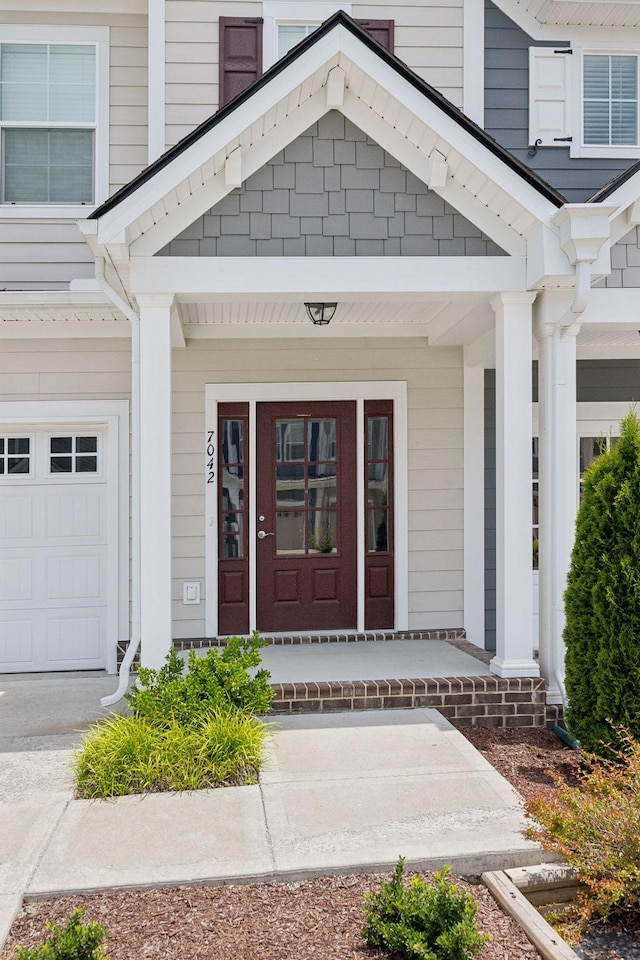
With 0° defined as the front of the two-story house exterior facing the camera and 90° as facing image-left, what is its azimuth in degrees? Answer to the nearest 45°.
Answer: approximately 0°

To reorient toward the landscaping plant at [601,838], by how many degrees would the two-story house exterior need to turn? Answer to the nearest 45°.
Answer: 0° — it already faces it

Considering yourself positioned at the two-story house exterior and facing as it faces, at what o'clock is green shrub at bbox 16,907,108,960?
The green shrub is roughly at 12 o'clock from the two-story house exterior.

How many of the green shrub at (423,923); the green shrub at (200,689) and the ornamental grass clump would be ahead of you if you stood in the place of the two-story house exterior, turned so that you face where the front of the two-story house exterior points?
3

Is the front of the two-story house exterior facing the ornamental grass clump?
yes

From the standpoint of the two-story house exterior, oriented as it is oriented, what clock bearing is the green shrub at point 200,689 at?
The green shrub is roughly at 12 o'clock from the two-story house exterior.

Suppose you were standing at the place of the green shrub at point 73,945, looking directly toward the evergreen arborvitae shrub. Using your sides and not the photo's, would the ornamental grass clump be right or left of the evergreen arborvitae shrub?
left

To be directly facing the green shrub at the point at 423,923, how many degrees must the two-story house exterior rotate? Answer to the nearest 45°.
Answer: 0° — it already faces it
